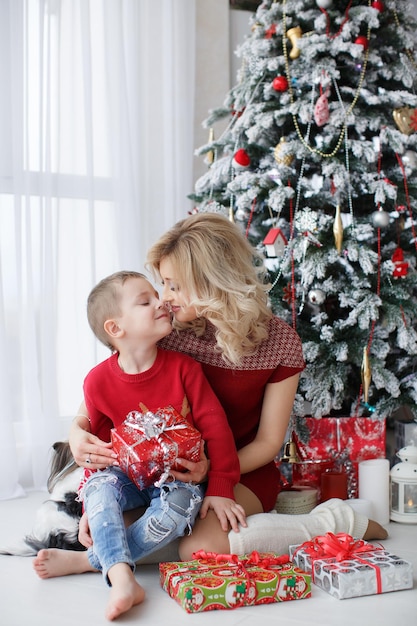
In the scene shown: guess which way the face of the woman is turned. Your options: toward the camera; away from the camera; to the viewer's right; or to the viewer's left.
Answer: to the viewer's left

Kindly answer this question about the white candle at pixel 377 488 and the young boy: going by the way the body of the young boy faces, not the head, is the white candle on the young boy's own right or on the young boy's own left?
on the young boy's own left

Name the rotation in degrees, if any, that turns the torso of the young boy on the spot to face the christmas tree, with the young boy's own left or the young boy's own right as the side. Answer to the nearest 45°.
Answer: approximately 135° to the young boy's own left

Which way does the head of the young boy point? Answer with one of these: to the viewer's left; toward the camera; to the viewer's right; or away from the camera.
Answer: to the viewer's right

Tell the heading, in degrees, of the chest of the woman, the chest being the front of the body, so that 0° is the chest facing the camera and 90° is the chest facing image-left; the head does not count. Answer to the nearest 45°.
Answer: approximately 45°

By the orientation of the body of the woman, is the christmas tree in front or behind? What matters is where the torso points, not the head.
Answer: behind

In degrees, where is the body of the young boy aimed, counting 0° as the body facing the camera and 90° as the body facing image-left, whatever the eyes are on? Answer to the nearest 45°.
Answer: approximately 0°
